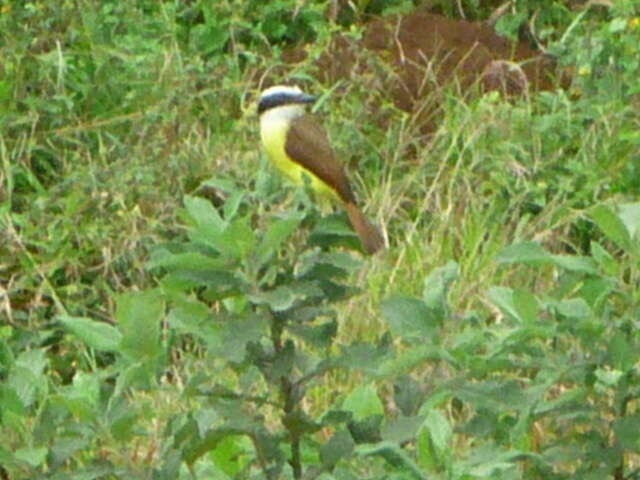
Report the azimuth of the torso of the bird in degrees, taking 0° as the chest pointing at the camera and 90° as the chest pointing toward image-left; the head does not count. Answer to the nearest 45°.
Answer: approximately 90°
